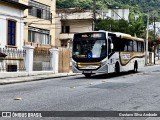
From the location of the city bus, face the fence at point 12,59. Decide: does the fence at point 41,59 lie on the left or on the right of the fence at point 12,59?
right

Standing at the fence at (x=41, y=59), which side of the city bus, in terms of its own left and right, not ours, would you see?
right

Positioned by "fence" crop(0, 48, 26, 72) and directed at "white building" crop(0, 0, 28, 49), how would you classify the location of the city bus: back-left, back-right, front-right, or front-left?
back-right

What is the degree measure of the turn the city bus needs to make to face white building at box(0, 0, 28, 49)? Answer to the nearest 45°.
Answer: approximately 90° to its right

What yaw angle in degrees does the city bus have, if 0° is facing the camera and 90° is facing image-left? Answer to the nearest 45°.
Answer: approximately 45°

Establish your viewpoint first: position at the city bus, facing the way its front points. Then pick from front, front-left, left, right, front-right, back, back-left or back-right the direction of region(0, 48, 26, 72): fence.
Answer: front-right
